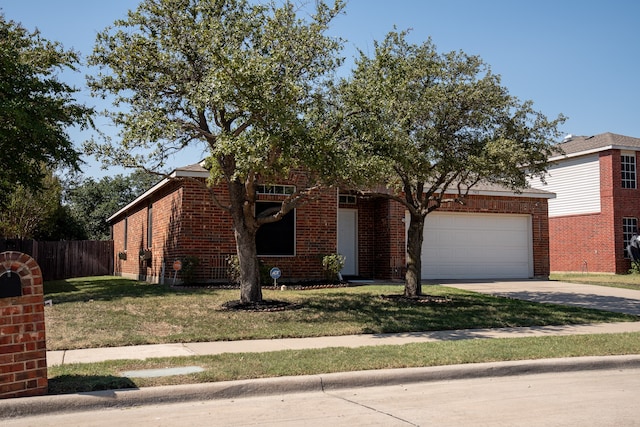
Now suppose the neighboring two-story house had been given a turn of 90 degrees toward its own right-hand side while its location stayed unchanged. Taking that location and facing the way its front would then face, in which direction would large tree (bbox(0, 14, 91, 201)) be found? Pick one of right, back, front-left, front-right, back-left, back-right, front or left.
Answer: front

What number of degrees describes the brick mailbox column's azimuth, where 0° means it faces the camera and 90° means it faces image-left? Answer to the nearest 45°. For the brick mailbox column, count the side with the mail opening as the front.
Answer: approximately 0°

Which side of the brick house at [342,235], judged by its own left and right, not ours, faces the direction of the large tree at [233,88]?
front

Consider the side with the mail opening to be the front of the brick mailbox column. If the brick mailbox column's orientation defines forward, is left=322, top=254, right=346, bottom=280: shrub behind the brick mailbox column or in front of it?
behind

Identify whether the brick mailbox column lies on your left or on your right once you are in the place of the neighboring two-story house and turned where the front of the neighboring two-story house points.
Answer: on your right

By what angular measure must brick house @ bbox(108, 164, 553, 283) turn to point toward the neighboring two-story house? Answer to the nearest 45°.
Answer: approximately 135° to its left

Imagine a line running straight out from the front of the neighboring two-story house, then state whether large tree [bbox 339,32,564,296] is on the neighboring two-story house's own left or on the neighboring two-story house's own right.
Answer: on the neighboring two-story house's own right

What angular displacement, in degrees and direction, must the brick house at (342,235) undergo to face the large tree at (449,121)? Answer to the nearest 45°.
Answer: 0° — it already faces it

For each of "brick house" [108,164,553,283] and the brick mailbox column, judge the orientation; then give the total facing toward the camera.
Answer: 2

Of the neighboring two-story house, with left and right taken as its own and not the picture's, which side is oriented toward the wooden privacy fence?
right

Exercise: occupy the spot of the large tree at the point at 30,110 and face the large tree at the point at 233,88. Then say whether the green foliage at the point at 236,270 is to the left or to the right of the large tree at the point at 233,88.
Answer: left
